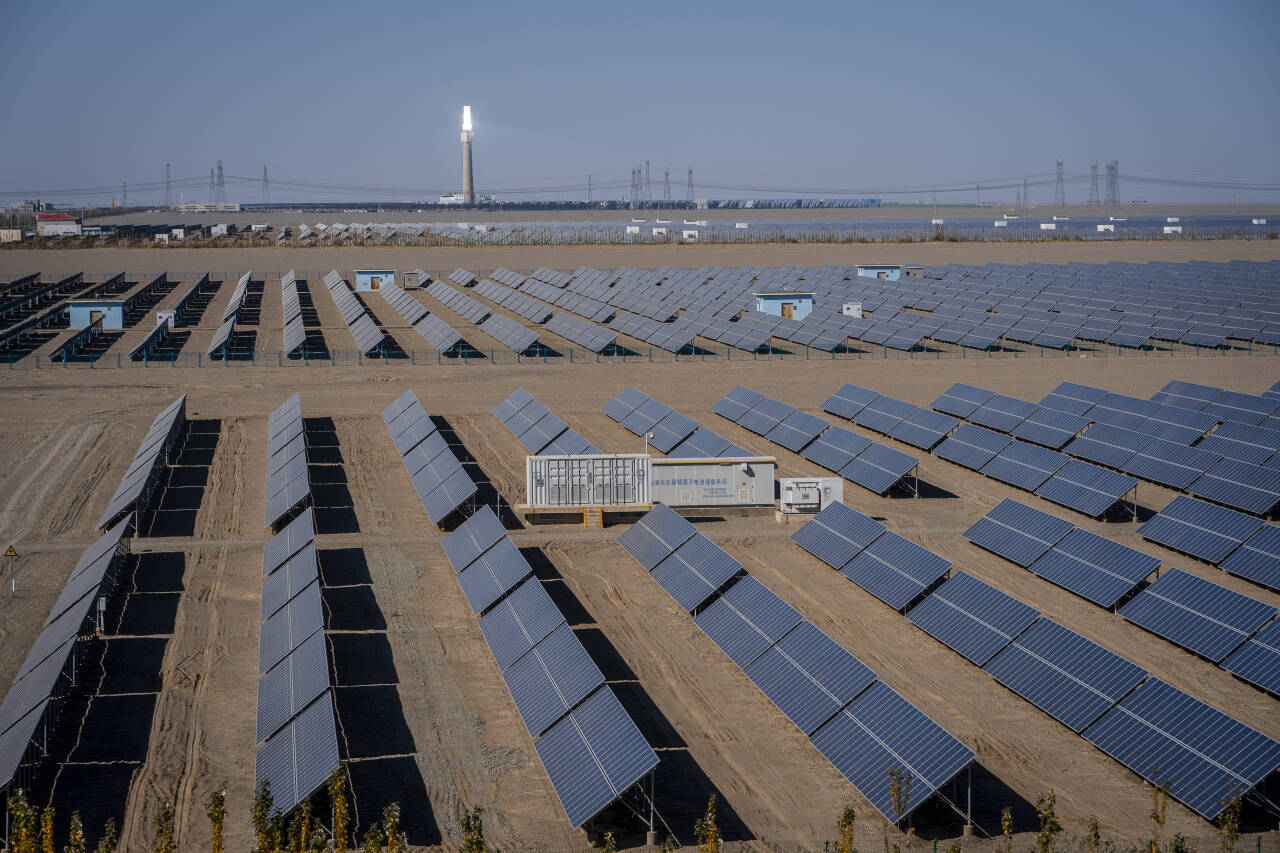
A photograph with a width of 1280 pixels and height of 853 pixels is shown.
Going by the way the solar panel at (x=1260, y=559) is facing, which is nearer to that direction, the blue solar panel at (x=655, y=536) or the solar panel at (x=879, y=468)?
the blue solar panel

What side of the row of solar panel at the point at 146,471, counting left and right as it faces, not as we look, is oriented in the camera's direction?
left

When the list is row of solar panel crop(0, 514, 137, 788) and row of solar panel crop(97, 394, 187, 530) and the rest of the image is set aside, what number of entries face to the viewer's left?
2

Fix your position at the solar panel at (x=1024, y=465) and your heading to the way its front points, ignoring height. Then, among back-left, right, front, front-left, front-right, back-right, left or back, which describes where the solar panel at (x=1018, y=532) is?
front-left

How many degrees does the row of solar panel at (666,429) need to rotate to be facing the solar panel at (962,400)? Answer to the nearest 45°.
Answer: approximately 180°

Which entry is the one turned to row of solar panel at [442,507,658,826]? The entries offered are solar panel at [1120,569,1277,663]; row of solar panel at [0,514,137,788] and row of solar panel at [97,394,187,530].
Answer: the solar panel
